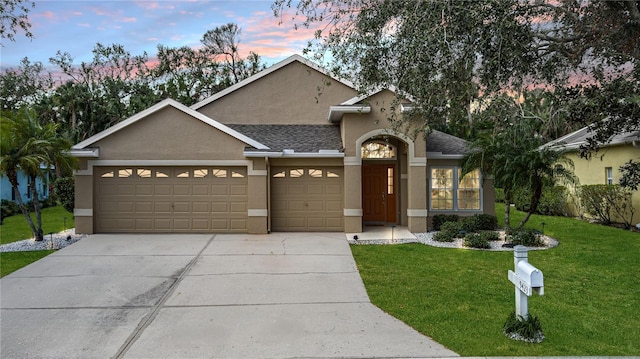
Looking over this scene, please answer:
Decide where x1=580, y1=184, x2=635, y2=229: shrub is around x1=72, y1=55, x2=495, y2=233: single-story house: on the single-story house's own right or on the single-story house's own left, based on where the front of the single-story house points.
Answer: on the single-story house's own left

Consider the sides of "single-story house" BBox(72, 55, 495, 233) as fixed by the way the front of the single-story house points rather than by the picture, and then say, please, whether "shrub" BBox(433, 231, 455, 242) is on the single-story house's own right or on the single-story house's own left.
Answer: on the single-story house's own left

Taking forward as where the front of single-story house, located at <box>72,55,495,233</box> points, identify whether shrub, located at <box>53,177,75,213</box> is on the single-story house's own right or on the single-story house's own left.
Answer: on the single-story house's own right

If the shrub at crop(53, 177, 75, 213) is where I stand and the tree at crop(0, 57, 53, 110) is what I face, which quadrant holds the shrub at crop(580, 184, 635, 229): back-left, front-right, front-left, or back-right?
back-right

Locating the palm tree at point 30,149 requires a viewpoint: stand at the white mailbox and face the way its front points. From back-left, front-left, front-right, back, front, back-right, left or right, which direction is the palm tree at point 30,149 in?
back-right

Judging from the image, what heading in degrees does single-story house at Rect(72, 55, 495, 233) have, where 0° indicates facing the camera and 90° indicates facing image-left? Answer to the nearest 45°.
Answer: approximately 0°

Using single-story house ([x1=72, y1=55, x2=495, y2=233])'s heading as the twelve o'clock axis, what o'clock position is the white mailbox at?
The white mailbox is roughly at 11 o'clock from the single-story house.
